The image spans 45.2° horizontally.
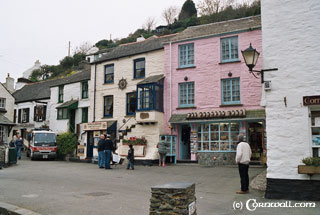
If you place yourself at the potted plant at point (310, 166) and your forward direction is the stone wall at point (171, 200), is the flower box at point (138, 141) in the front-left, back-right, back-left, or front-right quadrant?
back-right

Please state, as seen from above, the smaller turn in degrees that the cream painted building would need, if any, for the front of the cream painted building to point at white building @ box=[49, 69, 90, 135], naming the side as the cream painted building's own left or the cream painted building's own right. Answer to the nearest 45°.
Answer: approximately 90° to the cream painted building's own right

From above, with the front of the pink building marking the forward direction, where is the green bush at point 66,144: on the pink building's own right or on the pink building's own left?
on the pink building's own right

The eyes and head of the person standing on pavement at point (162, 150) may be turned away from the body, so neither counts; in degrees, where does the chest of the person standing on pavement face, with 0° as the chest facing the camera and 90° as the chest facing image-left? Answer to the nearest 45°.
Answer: approximately 180°

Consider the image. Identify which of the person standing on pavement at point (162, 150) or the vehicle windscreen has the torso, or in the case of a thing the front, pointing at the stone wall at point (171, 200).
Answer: the vehicle windscreen

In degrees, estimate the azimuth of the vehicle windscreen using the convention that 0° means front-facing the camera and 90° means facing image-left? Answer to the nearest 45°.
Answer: approximately 0°

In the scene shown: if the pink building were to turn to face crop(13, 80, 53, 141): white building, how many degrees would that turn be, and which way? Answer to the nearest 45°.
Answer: approximately 90° to its right

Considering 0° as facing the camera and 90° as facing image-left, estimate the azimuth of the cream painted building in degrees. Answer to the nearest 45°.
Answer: approximately 45°

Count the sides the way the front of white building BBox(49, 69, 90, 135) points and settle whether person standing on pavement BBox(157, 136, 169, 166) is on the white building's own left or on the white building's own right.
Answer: on the white building's own left
